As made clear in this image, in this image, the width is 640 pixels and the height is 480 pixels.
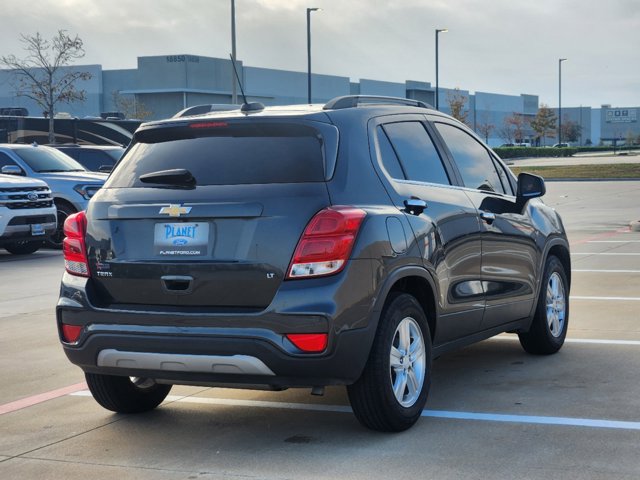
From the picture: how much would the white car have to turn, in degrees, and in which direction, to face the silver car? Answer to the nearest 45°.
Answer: approximately 135° to its left

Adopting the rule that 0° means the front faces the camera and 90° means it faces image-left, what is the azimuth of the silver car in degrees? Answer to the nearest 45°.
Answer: approximately 315°

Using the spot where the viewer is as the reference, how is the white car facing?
facing the viewer and to the right of the viewer

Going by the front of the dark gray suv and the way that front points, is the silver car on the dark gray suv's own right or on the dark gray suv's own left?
on the dark gray suv's own left

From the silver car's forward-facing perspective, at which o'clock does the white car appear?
The white car is roughly at 2 o'clock from the silver car.

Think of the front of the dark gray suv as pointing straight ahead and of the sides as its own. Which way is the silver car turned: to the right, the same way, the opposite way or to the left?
to the right

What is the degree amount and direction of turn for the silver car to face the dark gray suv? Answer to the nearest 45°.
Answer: approximately 45° to its right

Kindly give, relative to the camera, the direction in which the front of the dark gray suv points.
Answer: facing away from the viewer and to the right of the viewer

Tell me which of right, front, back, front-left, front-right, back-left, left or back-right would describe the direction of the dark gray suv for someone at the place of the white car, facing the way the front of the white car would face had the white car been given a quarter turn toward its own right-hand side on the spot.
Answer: front-left

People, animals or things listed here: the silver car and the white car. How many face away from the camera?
0
